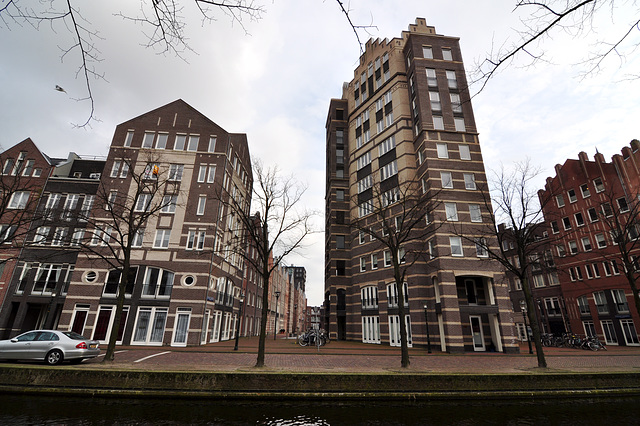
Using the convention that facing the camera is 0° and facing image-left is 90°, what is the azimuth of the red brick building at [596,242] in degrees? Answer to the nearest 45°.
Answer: approximately 45°

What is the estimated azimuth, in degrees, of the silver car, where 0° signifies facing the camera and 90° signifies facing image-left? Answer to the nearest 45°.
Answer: approximately 135°

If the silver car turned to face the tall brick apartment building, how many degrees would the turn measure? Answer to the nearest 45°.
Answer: approximately 135° to its right

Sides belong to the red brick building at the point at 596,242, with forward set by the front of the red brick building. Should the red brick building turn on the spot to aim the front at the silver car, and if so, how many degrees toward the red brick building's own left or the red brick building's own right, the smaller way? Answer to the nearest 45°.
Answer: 0° — it already faces it
